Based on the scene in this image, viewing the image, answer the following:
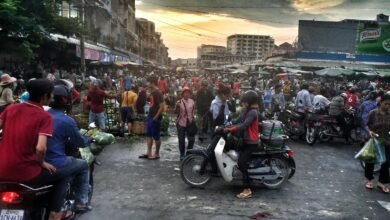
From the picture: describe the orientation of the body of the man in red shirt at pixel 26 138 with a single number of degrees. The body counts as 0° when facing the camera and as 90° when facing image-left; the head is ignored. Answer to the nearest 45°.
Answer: approximately 225°

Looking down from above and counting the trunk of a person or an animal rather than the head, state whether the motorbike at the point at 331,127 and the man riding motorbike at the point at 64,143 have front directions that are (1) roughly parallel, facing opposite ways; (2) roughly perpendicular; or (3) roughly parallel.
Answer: roughly perpendicular

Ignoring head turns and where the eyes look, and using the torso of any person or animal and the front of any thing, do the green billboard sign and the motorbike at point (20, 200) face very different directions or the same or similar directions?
very different directions

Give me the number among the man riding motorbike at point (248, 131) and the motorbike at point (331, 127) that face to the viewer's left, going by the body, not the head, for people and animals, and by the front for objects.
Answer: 1

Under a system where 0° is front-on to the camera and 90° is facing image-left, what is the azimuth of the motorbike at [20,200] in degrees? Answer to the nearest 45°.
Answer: approximately 225°

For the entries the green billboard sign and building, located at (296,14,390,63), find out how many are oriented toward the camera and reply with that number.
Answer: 2

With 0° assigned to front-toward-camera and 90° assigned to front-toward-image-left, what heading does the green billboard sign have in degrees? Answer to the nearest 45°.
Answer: approximately 0°

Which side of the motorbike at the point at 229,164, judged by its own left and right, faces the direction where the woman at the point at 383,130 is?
back

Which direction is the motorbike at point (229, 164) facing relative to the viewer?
to the viewer's left

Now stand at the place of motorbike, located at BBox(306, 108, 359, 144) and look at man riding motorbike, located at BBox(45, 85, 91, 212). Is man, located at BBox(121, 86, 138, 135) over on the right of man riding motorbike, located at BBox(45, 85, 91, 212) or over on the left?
right

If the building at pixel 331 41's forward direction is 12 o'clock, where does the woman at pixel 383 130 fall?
The woman is roughly at 12 o'clock from the building.
